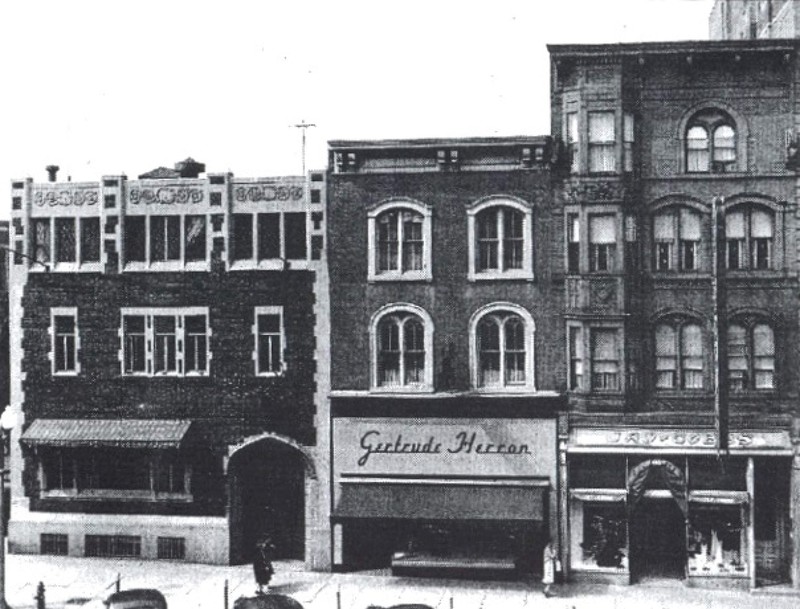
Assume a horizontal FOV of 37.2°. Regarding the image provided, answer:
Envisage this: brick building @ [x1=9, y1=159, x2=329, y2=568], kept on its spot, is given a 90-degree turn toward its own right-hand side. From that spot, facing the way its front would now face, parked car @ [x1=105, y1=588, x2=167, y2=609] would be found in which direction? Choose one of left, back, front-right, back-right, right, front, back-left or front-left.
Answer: left

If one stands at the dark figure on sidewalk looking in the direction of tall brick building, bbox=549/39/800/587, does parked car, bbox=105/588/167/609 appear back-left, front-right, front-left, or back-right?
back-right

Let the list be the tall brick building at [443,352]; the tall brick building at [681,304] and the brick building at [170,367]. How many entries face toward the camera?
3

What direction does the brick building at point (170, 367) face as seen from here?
toward the camera

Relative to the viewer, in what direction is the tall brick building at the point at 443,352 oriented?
toward the camera

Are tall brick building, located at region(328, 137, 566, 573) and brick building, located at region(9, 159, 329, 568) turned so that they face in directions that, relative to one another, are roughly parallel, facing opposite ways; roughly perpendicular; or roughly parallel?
roughly parallel

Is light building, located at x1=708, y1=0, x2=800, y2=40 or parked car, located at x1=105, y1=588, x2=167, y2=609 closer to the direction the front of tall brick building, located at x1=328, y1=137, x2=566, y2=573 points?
the parked car

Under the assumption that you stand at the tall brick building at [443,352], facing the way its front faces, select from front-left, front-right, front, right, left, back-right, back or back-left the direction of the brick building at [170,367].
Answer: right

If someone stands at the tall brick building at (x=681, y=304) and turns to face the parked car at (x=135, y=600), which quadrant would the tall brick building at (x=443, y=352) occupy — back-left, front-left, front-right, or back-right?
front-right

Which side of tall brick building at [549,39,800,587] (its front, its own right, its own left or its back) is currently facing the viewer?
front

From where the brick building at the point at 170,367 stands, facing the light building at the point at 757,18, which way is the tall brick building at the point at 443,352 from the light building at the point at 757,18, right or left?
right

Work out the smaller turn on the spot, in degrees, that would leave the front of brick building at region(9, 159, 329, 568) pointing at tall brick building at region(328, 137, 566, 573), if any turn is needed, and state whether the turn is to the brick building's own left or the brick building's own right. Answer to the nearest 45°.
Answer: approximately 90° to the brick building's own left

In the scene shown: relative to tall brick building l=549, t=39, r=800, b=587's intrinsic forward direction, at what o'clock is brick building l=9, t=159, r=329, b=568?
The brick building is roughly at 3 o'clock from the tall brick building.

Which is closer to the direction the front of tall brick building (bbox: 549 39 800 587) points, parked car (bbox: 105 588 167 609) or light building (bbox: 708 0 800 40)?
the parked car

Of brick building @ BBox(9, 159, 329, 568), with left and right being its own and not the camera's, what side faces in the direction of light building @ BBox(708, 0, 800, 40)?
left

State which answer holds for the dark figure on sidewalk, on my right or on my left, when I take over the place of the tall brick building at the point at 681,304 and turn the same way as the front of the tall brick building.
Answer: on my right
